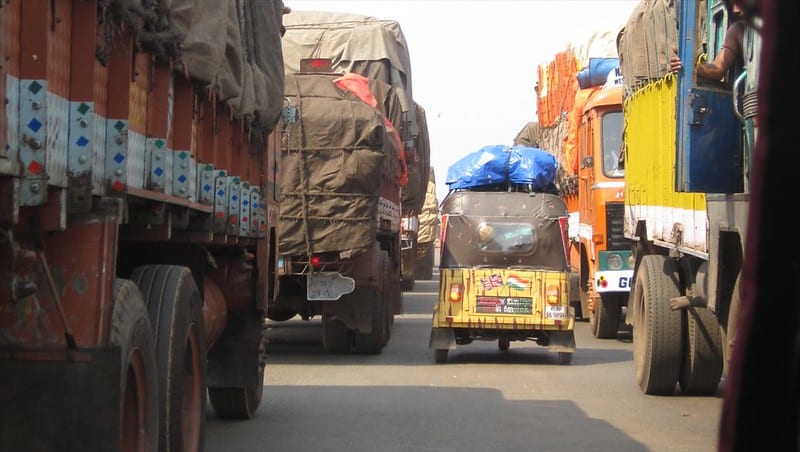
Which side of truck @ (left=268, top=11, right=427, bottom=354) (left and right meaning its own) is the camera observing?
back

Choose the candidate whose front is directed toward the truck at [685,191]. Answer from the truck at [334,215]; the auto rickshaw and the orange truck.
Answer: the orange truck

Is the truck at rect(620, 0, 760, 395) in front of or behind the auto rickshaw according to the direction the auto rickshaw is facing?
behind

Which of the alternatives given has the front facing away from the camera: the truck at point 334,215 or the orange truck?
the truck

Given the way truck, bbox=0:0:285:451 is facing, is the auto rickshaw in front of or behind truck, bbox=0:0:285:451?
in front

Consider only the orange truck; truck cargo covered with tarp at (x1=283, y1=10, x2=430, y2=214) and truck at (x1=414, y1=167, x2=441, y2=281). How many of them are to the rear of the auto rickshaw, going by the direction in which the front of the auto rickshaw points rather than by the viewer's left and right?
0

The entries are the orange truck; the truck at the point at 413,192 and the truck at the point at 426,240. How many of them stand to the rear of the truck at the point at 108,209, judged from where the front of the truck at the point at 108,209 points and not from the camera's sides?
0

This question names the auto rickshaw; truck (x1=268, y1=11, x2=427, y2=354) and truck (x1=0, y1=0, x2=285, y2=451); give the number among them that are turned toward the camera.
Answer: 0

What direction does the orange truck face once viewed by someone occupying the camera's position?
facing the viewer

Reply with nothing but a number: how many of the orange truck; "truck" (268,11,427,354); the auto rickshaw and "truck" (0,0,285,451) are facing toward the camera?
1

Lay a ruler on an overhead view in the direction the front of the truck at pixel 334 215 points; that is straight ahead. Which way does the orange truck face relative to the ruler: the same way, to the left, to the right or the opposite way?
the opposite way

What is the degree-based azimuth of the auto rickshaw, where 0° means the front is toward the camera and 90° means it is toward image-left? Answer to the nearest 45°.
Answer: approximately 180°

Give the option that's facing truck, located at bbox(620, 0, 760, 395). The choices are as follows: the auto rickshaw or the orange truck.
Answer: the orange truck

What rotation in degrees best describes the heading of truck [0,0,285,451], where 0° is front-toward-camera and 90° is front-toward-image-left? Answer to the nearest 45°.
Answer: approximately 225°
